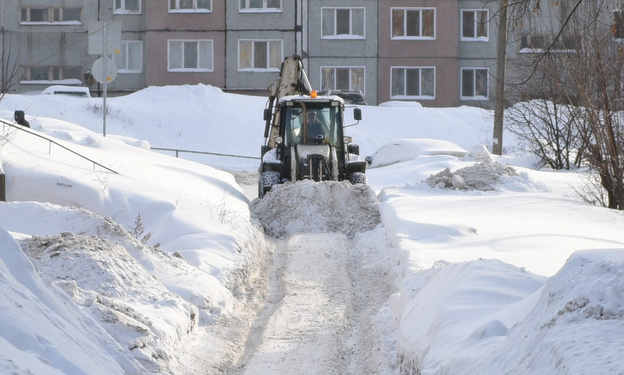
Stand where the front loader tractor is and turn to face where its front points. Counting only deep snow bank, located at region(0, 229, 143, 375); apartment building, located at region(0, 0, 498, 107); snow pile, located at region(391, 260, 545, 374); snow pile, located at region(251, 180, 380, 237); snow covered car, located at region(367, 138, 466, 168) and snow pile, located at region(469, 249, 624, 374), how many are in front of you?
4

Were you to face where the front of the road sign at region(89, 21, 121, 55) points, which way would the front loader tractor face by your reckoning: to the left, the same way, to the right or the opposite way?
the opposite way

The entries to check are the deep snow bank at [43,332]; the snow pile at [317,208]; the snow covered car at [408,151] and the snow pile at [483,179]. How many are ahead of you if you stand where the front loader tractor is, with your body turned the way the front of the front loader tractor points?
2

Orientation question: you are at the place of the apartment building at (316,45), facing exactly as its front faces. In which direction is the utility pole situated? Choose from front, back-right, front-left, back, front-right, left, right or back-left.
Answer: front

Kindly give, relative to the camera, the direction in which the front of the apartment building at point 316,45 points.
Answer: facing the viewer

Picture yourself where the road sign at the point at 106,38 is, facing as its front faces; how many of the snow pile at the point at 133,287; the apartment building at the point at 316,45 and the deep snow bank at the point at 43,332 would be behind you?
2

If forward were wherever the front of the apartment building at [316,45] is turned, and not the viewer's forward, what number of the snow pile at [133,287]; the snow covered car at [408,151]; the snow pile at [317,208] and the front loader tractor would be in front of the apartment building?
4

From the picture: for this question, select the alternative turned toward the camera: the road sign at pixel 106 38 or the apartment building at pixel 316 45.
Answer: the apartment building

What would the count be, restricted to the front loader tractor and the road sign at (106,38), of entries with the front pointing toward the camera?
1

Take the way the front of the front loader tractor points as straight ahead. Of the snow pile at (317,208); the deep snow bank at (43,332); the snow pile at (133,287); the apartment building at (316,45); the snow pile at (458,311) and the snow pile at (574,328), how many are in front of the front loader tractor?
5

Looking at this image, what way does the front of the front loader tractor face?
toward the camera

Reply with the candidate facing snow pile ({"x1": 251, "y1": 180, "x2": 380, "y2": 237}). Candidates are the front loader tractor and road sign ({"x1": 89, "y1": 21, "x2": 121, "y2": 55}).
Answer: the front loader tractor

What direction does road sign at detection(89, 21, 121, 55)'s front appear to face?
away from the camera

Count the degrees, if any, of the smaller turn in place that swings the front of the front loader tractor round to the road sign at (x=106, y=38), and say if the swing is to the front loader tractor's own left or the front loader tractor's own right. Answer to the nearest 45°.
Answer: approximately 135° to the front loader tractor's own right

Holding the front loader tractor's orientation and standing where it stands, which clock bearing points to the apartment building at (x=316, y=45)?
The apartment building is roughly at 6 o'clock from the front loader tractor.

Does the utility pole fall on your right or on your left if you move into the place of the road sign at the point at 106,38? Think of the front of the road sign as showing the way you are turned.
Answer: on your right

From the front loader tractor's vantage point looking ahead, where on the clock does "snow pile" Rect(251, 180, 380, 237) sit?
The snow pile is roughly at 12 o'clock from the front loader tractor.

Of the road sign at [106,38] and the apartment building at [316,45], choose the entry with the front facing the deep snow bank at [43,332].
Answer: the apartment building

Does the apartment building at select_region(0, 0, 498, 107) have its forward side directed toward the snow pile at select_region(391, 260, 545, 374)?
yes

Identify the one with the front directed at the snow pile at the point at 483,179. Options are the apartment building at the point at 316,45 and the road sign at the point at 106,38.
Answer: the apartment building
